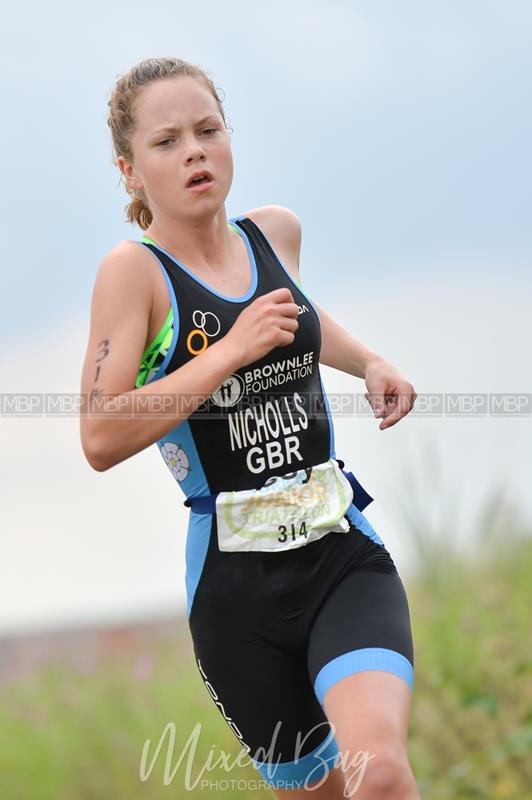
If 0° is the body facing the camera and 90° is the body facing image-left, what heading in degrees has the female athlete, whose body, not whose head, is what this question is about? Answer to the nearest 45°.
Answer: approximately 315°
